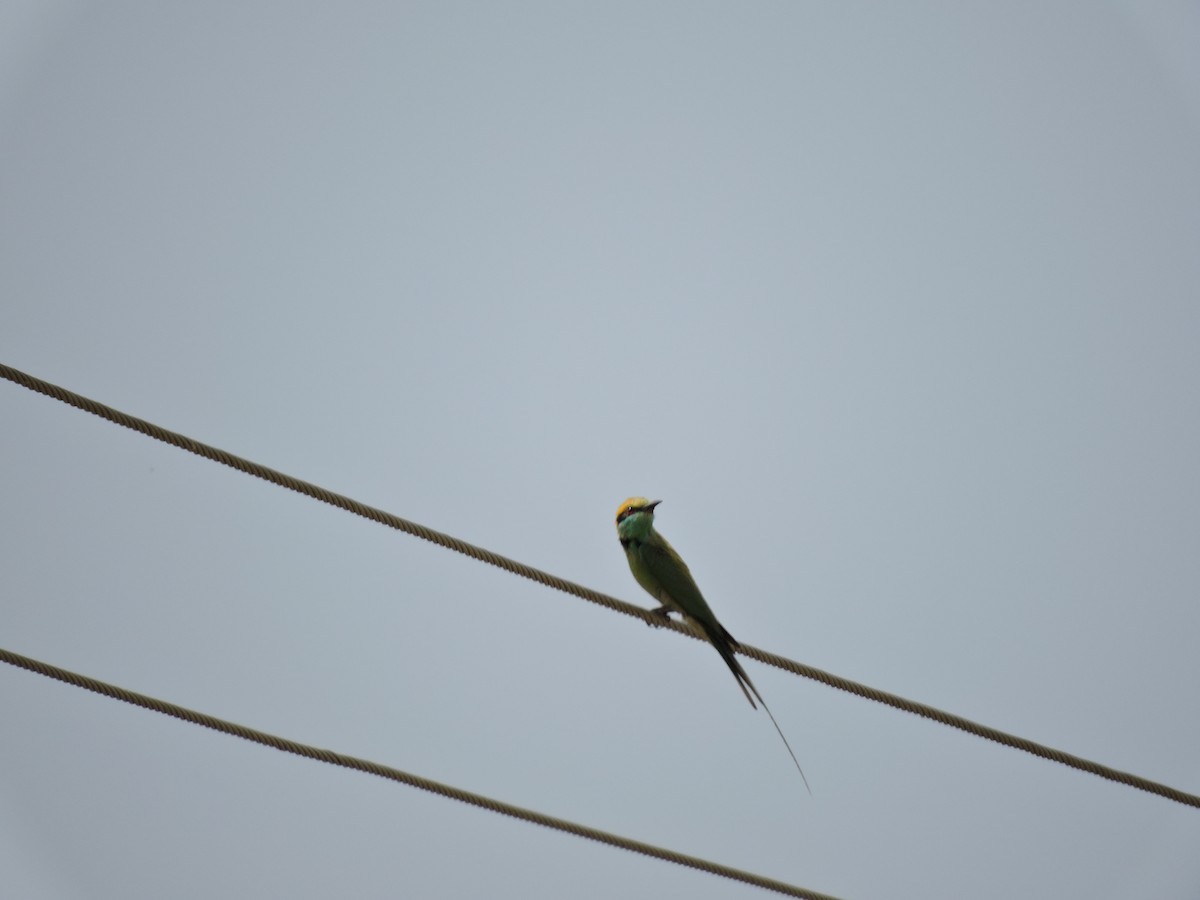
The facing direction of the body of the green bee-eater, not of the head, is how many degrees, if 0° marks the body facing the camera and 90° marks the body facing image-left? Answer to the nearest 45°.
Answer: approximately 90°
